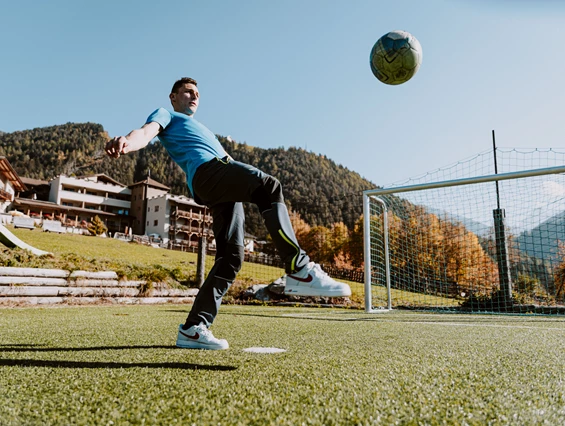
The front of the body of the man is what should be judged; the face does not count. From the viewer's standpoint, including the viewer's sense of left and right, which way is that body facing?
facing to the right of the viewer

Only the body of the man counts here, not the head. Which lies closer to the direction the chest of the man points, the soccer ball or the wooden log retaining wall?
the soccer ball

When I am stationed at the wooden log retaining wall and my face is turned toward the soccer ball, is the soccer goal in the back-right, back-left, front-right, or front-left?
front-left

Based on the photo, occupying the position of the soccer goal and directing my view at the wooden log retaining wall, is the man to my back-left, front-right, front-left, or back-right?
front-left

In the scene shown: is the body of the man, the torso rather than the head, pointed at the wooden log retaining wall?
no

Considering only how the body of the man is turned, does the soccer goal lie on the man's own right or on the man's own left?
on the man's own left
